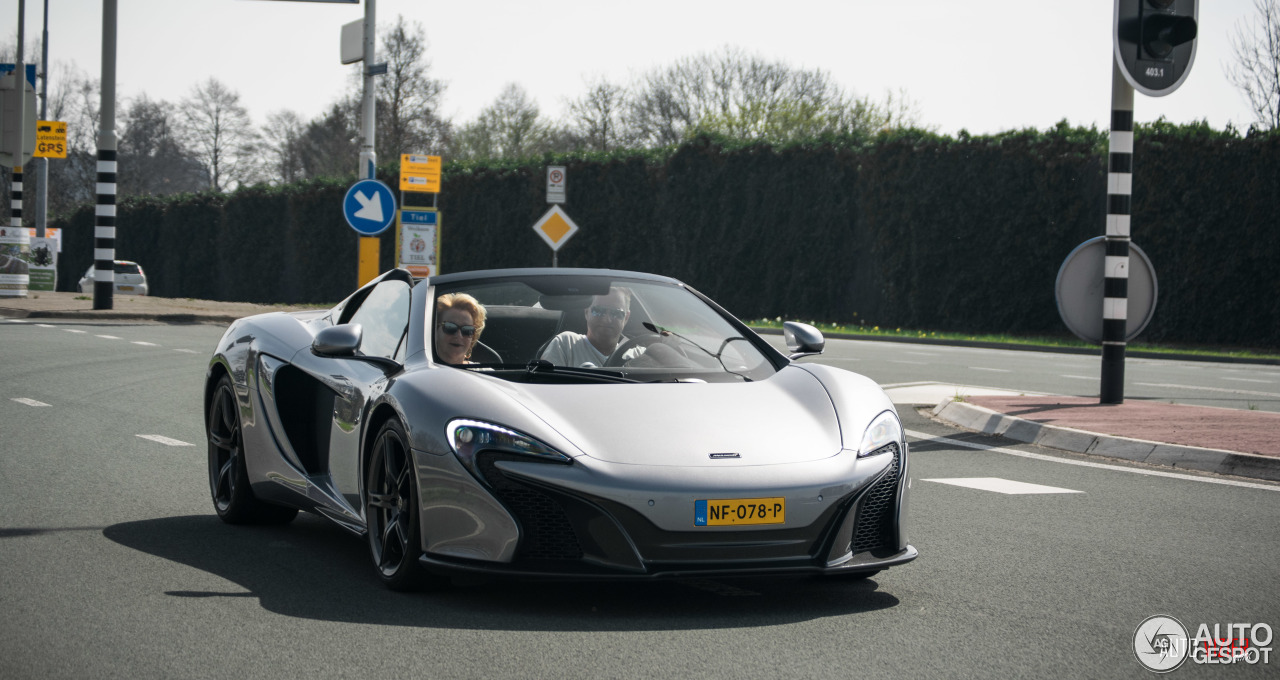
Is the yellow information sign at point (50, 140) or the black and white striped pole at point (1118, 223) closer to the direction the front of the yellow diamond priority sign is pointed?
the black and white striped pole

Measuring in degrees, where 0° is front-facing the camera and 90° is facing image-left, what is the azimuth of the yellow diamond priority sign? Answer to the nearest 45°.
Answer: approximately 0°

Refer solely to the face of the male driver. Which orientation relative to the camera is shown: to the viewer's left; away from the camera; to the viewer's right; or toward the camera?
toward the camera

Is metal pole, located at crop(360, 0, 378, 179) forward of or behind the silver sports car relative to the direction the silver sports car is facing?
behind

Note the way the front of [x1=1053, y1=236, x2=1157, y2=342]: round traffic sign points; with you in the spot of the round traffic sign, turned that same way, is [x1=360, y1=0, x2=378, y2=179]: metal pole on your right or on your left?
on your left

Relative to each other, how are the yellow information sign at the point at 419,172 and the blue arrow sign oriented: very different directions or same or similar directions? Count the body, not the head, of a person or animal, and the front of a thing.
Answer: same or similar directions

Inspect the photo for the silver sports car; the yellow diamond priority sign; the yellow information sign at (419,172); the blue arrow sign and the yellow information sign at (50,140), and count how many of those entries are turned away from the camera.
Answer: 0

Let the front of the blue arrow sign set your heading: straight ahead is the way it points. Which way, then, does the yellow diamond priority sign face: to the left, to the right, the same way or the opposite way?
the same way

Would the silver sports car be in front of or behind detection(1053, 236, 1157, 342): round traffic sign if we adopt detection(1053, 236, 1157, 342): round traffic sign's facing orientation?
behind

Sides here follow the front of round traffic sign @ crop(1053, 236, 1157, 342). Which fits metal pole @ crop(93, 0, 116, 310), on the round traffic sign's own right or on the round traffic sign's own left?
on the round traffic sign's own left

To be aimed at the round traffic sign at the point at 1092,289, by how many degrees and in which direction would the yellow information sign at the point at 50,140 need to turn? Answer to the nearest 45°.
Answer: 0° — it already faces it

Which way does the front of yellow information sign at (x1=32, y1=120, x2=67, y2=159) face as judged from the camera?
facing the viewer

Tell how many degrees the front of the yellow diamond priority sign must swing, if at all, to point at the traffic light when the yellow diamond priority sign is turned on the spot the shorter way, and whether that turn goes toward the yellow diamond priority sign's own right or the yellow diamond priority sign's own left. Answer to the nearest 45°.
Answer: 0° — it already faces it

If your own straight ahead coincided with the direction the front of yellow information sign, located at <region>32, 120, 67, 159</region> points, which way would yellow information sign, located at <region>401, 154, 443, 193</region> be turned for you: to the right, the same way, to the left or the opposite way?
the same way

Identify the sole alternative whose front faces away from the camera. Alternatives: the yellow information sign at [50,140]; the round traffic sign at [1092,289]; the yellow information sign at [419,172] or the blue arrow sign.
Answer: the round traffic sign

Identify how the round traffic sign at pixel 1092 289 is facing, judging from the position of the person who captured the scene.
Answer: facing away from the viewer

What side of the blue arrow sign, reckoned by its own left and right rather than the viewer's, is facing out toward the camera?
front
